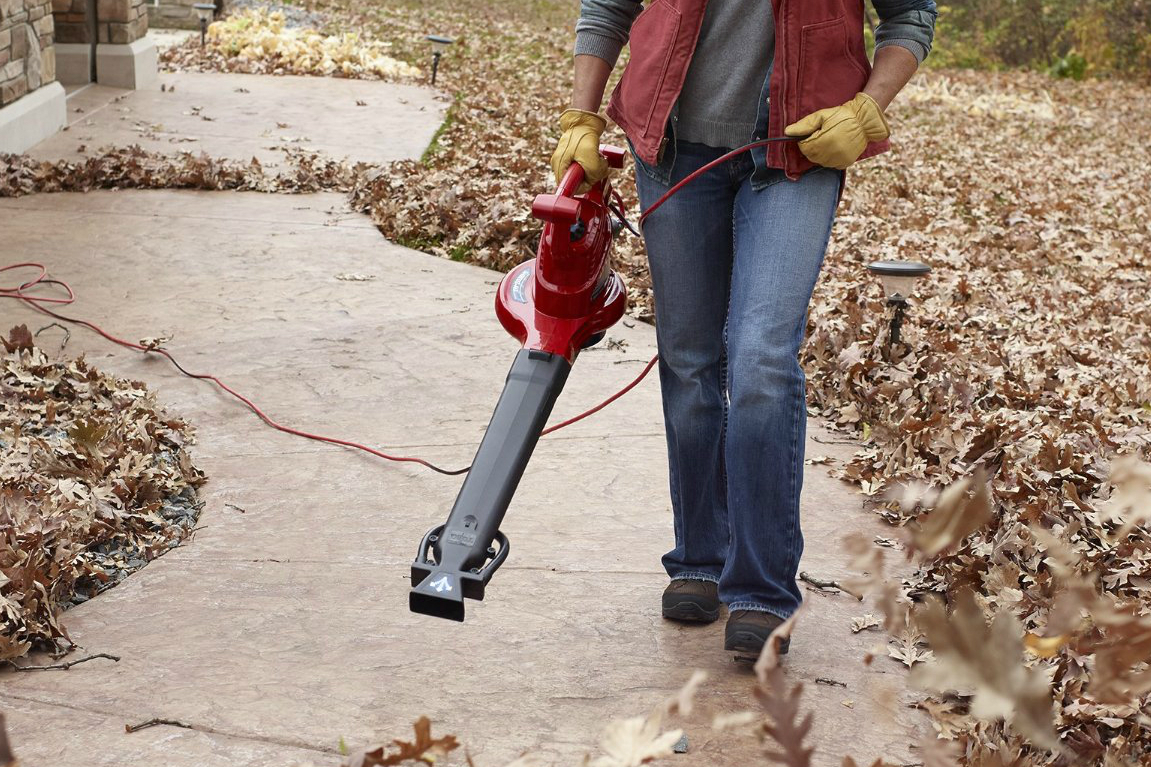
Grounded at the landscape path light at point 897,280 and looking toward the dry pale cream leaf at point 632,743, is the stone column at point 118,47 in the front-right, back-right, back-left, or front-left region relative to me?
back-right

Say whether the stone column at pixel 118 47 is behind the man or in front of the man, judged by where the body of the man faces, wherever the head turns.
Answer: behind

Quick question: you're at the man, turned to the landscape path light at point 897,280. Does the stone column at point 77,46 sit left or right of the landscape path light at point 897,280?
left

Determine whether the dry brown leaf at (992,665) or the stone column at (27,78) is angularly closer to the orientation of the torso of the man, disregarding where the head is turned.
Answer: the dry brown leaf

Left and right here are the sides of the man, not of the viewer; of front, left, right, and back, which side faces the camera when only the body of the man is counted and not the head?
front

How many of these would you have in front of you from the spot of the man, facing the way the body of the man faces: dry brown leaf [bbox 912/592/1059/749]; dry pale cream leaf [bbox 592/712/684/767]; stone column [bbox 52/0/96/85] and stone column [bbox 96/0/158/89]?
2

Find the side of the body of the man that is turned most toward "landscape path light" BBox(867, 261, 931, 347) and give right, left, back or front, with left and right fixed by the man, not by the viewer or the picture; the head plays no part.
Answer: back

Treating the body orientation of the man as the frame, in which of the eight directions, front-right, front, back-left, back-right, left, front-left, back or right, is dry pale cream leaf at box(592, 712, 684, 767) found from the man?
front

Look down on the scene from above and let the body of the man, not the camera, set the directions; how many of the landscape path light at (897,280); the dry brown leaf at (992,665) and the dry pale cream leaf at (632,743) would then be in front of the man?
2

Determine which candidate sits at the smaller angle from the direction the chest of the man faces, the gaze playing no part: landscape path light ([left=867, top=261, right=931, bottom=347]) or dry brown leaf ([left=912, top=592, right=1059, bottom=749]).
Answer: the dry brown leaf

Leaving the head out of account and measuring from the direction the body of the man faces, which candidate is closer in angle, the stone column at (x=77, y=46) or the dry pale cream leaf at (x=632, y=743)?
the dry pale cream leaf

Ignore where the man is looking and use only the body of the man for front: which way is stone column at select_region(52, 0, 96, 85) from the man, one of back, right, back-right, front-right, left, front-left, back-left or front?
back-right

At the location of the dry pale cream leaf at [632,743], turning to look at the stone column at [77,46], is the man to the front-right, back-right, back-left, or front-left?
front-right

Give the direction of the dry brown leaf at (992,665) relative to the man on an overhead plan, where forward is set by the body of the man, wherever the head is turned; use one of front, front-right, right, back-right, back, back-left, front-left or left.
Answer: front
